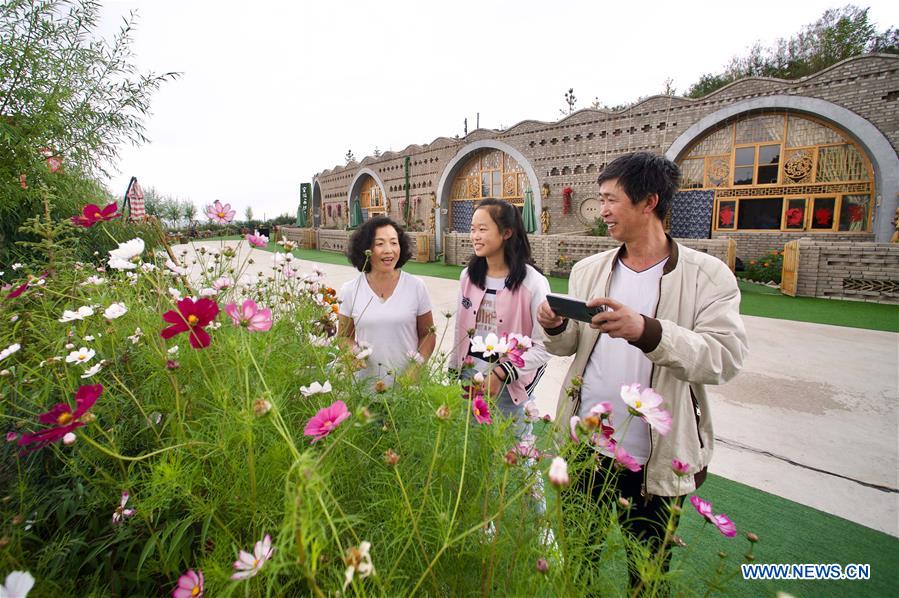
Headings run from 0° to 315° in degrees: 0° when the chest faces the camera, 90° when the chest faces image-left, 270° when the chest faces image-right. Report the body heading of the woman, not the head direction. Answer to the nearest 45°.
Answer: approximately 0°

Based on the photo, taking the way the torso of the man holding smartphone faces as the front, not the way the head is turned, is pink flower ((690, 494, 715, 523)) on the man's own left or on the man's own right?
on the man's own left

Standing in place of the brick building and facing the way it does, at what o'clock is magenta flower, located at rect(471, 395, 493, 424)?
The magenta flower is roughly at 11 o'clock from the brick building.

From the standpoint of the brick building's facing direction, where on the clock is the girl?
The girl is roughly at 11 o'clock from the brick building.

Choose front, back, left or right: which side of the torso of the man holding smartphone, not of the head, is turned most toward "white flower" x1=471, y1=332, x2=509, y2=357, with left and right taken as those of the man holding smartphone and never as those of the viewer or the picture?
front

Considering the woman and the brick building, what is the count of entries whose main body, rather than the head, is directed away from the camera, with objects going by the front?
0

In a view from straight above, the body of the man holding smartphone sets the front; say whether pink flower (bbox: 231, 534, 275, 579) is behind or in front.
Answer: in front

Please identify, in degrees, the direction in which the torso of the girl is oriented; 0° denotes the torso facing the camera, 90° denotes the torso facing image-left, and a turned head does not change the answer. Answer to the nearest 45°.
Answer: approximately 45°

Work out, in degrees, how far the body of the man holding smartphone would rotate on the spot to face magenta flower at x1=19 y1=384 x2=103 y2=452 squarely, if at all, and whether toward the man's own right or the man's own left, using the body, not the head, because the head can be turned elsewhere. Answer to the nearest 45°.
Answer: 0° — they already face it

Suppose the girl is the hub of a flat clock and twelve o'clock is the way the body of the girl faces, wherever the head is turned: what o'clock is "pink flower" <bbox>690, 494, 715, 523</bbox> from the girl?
The pink flower is roughly at 10 o'clock from the girl.
